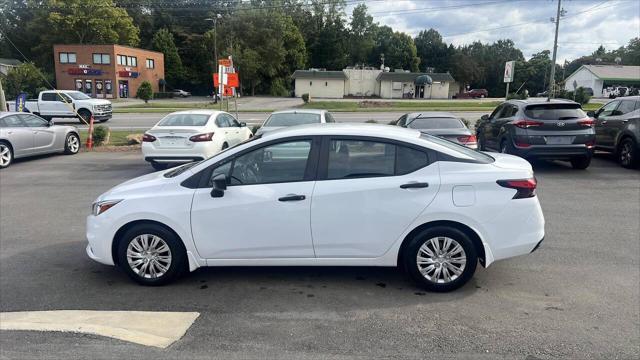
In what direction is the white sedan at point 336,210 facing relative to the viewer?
to the viewer's left

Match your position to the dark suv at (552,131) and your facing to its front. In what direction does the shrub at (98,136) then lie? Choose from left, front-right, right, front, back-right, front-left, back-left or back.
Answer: front-left

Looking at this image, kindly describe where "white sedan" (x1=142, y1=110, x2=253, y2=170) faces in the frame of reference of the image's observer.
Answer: facing away from the viewer and to the right of the viewer

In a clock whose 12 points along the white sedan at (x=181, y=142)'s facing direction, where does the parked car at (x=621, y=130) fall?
The parked car is roughly at 2 o'clock from the white sedan.

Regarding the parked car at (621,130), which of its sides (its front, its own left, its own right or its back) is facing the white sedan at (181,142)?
left

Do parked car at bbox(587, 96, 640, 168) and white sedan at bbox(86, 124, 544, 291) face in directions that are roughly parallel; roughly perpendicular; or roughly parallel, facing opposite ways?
roughly perpendicular

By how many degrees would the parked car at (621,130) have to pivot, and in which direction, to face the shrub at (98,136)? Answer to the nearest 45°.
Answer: approximately 45° to its left

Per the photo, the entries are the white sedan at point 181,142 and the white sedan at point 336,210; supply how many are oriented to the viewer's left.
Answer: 1

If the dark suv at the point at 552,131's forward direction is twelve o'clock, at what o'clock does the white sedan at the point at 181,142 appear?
The white sedan is roughly at 10 o'clock from the dark suv.

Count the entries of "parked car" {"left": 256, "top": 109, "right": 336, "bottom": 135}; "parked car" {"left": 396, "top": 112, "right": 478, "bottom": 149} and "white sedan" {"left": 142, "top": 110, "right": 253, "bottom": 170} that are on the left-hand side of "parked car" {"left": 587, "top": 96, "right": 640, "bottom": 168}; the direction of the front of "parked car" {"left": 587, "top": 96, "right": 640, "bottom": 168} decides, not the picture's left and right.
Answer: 3

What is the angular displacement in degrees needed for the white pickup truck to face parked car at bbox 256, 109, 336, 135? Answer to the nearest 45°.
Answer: approximately 45° to its right

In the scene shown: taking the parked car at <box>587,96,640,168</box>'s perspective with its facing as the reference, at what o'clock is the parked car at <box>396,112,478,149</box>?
the parked car at <box>396,112,478,149</box> is roughly at 9 o'clock from the parked car at <box>587,96,640,168</box>.

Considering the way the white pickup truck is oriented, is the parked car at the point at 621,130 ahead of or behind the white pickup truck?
ahead

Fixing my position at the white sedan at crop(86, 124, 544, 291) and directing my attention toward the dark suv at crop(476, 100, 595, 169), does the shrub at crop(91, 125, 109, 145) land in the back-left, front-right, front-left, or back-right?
front-left

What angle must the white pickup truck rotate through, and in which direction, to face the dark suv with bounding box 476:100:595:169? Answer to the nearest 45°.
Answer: approximately 45° to its right

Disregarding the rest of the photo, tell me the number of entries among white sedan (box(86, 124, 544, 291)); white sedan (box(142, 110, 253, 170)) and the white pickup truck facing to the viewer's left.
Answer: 1
